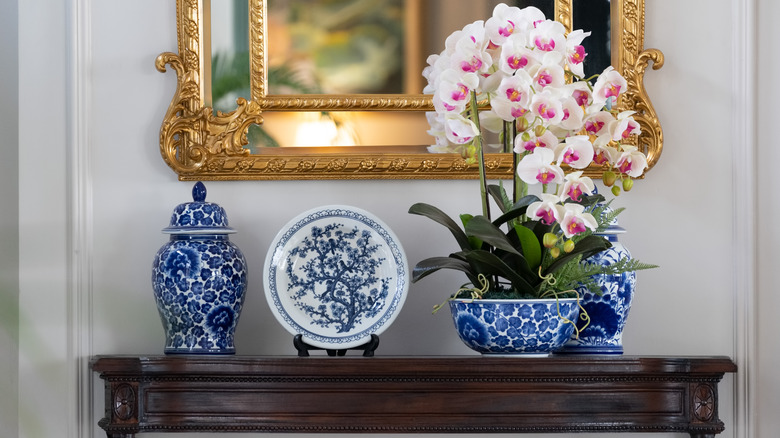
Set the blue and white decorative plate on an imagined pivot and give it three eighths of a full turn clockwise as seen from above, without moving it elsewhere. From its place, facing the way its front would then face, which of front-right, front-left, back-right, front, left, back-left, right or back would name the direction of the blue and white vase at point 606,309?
back-right

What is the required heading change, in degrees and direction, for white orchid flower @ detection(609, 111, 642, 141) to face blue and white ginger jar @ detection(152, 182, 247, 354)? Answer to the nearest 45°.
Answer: approximately 135° to its right

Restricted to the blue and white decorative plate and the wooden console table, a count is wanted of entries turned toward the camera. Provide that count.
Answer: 2

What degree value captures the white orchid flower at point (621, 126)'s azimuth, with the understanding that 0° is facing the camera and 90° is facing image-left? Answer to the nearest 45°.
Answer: approximately 315°

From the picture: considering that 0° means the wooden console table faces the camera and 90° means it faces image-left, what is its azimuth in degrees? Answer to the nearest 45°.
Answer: approximately 0°

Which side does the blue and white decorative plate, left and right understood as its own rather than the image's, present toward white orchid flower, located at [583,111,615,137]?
left

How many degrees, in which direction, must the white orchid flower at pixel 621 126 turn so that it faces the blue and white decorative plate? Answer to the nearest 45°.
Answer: approximately 135° to its right
